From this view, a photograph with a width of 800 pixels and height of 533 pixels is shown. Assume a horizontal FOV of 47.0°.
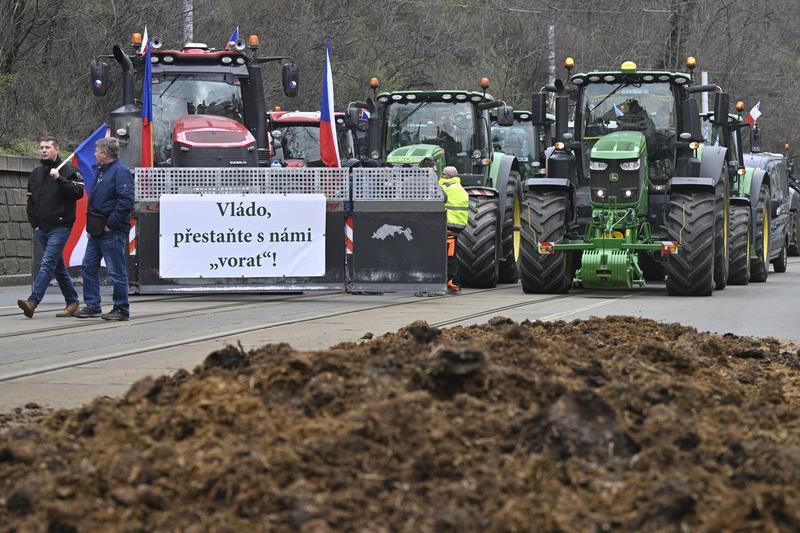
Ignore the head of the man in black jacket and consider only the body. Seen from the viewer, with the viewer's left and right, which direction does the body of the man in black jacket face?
facing the viewer and to the left of the viewer

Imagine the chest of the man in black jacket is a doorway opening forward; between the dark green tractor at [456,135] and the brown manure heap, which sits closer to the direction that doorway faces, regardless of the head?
the brown manure heap

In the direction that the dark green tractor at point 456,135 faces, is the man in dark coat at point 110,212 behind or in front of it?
in front

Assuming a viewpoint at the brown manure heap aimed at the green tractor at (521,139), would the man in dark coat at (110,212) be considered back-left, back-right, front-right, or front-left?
front-left

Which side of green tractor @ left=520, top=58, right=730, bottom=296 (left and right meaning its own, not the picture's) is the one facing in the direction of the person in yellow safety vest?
right

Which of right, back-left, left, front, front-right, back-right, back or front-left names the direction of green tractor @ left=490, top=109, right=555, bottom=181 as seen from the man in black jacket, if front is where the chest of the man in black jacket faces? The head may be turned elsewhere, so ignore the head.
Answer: back

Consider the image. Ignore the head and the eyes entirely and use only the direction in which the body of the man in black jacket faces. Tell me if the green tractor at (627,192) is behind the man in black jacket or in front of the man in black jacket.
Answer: behind

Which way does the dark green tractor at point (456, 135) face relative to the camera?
toward the camera

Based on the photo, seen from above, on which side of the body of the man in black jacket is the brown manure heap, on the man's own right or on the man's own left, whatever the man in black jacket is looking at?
on the man's own left

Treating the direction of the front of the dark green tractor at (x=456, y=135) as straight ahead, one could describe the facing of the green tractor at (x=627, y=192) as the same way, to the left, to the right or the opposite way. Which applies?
the same way

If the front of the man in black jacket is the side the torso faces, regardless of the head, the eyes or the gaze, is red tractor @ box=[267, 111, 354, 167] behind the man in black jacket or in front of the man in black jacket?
behind

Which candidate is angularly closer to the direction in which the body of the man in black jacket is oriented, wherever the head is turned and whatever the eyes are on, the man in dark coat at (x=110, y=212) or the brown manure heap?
the brown manure heap

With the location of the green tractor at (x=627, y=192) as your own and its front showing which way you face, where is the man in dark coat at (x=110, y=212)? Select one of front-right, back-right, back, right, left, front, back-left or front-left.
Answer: front-right

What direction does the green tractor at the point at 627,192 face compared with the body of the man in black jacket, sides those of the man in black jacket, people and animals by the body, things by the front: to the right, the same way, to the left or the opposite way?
the same way

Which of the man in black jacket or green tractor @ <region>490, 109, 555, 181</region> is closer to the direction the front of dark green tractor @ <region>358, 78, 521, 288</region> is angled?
the man in black jacket

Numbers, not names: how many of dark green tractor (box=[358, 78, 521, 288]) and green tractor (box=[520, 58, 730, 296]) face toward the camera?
2

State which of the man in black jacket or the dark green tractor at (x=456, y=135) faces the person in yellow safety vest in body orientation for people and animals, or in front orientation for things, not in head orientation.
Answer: the dark green tractor
